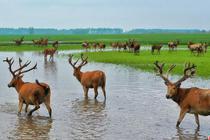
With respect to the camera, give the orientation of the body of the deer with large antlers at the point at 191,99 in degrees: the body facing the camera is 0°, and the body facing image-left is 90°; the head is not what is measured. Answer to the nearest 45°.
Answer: approximately 90°
